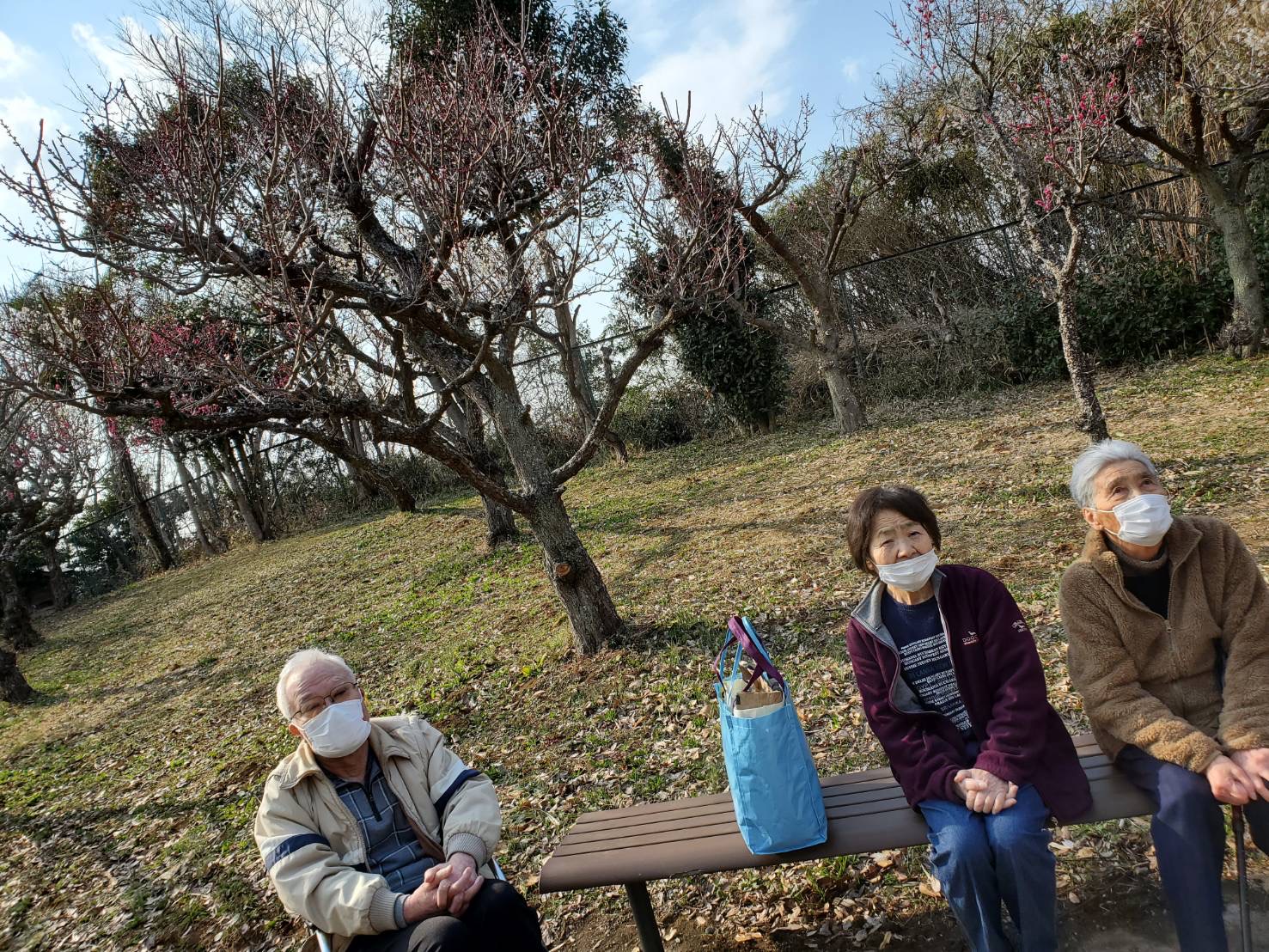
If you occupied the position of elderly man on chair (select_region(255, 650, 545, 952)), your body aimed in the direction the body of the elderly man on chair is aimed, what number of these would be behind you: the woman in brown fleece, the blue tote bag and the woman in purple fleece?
0

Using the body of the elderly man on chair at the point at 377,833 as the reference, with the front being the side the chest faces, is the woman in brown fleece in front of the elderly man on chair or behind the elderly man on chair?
in front

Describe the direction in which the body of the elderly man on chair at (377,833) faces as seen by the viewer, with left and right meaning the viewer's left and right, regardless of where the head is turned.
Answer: facing the viewer and to the right of the viewer
